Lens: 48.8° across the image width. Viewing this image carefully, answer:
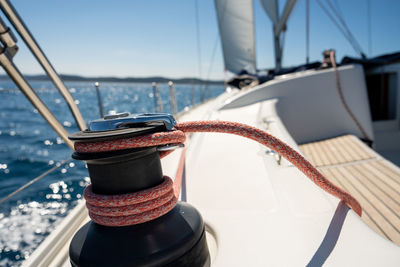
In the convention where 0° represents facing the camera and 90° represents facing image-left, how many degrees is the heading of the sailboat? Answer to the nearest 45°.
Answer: approximately 180°
